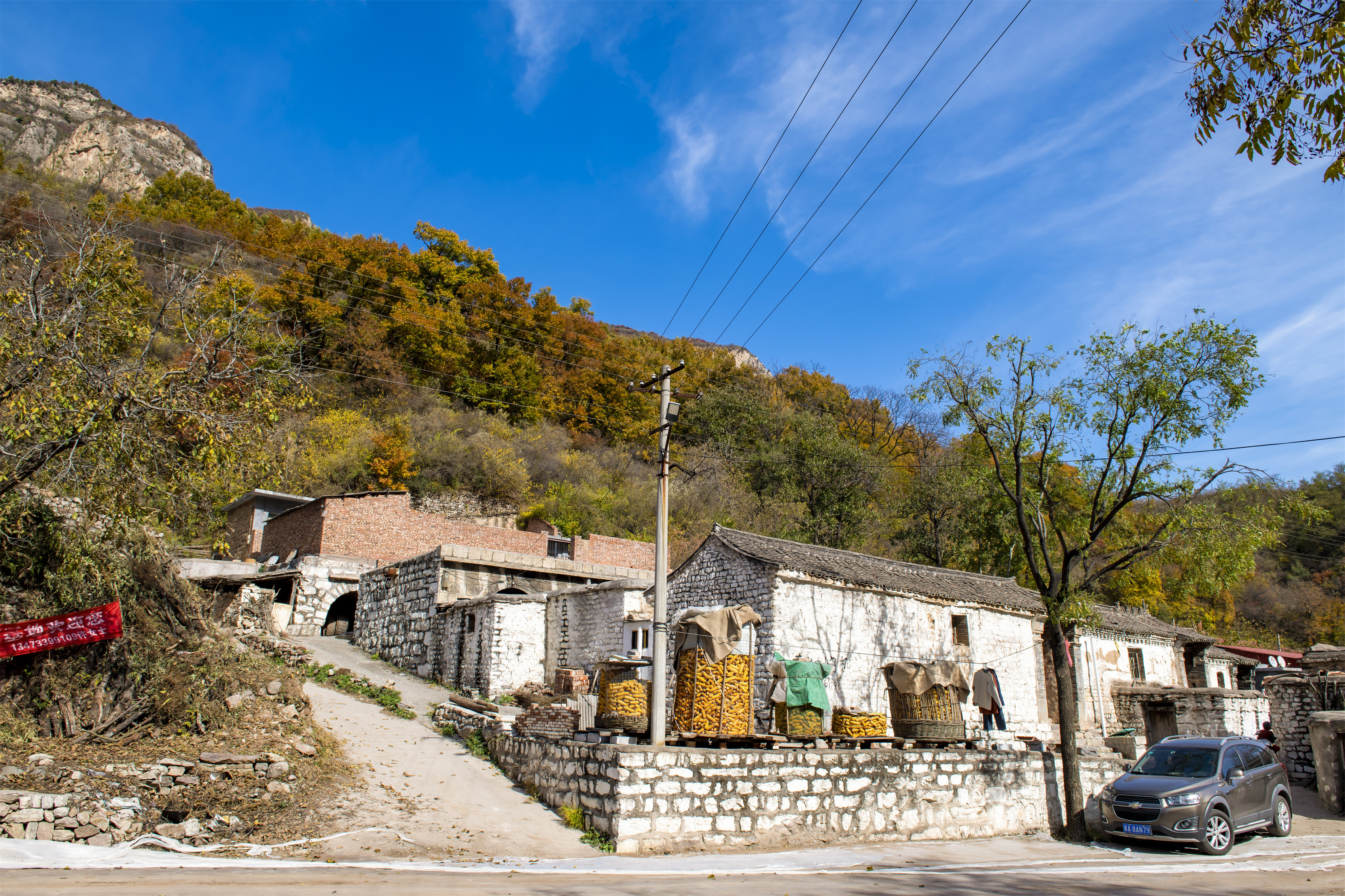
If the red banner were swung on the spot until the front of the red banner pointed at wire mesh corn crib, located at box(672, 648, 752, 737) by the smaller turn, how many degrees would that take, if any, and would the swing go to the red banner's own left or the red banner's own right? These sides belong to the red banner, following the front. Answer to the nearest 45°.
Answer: approximately 45° to the red banner's own left

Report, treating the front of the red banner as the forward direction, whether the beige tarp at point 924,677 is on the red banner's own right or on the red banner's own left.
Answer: on the red banner's own left

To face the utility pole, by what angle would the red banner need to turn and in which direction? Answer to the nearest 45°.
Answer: approximately 45° to its left

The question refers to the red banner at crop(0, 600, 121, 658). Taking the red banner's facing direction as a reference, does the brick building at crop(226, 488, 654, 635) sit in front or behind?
behind

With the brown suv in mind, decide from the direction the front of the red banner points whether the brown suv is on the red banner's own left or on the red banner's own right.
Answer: on the red banner's own left

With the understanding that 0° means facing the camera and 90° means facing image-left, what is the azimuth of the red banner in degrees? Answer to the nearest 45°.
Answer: approximately 0°
